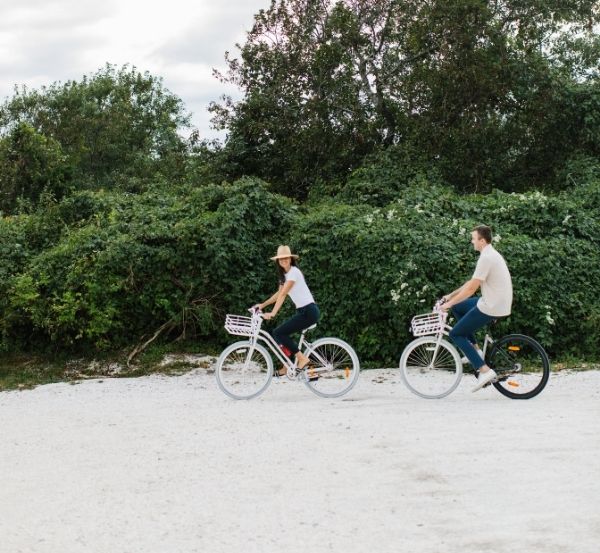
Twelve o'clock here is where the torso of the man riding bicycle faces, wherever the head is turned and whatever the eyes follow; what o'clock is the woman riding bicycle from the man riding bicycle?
The woman riding bicycle is roughly at 12 o'clock from the man riding bicycle.

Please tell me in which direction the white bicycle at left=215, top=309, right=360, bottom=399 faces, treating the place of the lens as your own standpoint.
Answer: facing to the left of the viewer

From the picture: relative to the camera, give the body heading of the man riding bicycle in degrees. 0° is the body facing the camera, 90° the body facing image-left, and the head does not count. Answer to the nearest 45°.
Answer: approximately 90°

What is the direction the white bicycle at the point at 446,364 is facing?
to the viewer's left

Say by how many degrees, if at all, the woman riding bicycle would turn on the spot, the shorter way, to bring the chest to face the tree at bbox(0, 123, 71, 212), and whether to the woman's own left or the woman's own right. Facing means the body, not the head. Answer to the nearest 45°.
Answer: approximately 45° to the woman's own right

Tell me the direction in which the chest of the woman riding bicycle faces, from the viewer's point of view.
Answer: to the viewer's left

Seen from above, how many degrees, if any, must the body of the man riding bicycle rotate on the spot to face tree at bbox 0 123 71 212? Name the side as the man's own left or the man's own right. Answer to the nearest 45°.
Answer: approximately 45° to the man's own right

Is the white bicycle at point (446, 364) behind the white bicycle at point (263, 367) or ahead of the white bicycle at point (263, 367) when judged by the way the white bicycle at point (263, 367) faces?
behind

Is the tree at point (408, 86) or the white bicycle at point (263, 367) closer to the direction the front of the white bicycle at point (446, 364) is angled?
the white bicycle

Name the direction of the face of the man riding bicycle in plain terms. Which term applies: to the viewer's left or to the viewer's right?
to the viewer's left

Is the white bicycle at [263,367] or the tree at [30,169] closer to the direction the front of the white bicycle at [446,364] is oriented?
the white bicycle
